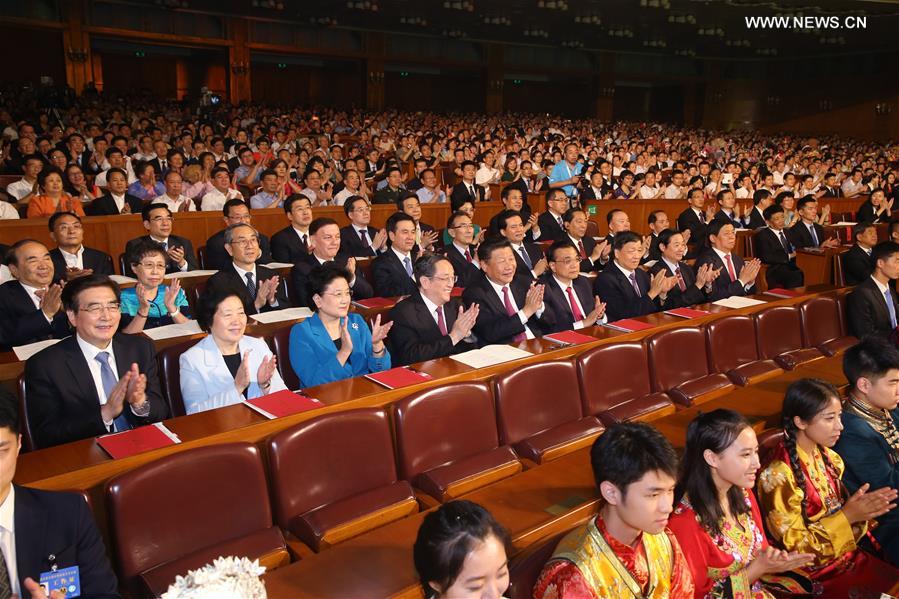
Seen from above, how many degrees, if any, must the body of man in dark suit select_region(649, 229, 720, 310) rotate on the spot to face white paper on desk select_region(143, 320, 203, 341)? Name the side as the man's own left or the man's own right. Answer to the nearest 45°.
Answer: approximately 90° to the man's own right

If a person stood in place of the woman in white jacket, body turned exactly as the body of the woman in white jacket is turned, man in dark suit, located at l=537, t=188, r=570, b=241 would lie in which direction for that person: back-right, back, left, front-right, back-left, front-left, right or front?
left

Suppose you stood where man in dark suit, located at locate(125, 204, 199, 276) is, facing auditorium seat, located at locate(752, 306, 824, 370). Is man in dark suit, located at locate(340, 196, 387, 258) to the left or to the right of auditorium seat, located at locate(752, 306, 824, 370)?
left

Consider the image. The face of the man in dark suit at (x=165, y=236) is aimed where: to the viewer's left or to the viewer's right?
to the viewer's right

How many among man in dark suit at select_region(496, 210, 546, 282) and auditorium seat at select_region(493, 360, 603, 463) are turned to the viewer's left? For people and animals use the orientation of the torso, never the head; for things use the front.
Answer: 0

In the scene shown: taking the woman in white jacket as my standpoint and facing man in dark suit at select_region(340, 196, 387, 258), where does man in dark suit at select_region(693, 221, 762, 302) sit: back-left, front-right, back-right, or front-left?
front-right

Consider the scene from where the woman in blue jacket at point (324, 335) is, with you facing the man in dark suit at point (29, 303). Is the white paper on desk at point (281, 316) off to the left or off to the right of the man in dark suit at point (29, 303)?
right

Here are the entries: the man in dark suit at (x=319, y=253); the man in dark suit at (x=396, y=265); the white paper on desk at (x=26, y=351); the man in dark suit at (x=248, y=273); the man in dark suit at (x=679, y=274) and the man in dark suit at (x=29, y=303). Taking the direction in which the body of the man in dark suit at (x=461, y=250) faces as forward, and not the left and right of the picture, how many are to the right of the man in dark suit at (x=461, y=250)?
5

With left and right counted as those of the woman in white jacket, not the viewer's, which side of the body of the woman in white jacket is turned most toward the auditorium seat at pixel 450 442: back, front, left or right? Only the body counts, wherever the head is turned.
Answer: front

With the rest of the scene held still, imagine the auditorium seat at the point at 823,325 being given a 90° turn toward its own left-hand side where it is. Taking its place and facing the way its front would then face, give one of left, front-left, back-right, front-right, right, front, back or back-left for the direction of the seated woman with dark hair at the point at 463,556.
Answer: back-right

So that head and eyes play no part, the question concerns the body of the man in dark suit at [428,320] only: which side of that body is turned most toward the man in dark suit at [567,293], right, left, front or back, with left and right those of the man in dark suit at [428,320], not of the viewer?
left

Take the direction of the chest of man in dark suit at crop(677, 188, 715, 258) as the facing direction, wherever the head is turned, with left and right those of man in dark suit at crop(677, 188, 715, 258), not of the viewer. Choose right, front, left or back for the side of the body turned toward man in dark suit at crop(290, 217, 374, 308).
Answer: right

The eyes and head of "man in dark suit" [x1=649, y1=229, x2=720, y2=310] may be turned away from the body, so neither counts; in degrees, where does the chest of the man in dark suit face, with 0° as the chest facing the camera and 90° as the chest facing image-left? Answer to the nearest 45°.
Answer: approximately 315°

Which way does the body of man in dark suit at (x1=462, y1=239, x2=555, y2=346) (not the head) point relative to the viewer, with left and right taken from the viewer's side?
facing the viewer and to the right of the viewer
